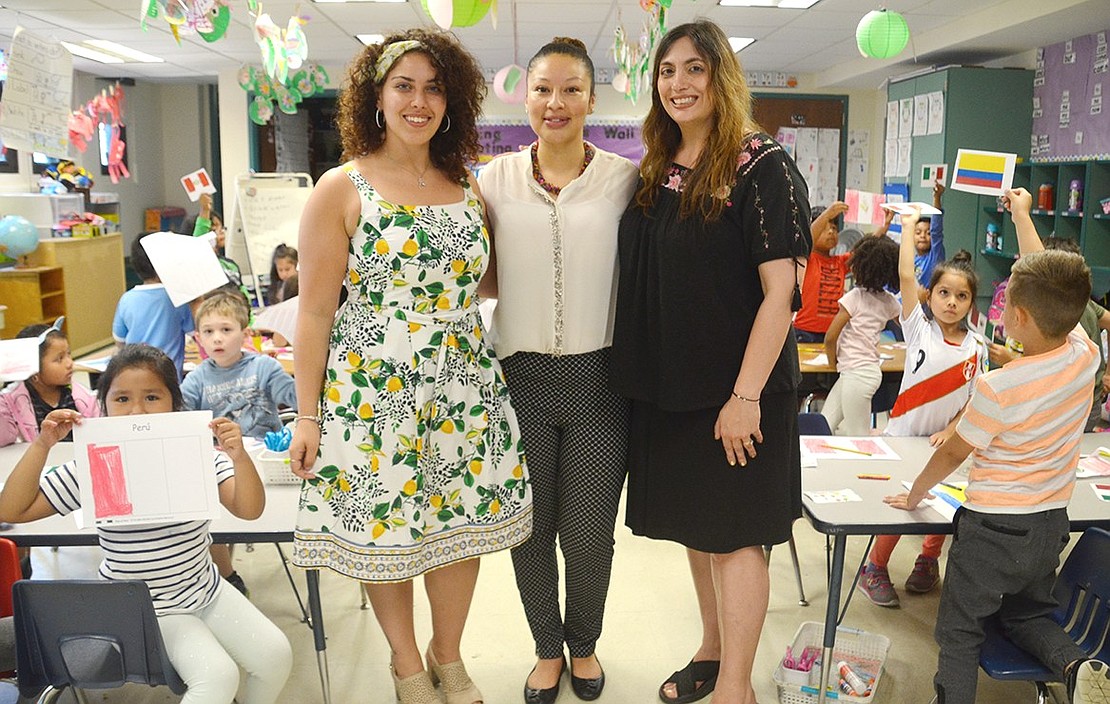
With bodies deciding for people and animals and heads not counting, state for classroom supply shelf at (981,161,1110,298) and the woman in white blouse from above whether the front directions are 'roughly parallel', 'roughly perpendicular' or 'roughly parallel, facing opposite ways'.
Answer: roughly perpendicular

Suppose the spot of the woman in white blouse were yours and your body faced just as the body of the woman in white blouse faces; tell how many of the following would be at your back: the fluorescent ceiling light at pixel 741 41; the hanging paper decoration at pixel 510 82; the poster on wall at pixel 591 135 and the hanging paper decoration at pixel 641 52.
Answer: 4

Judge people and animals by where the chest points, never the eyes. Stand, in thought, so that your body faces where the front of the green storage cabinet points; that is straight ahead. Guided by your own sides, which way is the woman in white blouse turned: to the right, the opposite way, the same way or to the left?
to the left

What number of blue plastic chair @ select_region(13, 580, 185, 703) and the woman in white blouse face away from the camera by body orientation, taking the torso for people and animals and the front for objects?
1

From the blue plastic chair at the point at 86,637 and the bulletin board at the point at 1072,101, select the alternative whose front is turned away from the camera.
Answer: the blue plastic chair

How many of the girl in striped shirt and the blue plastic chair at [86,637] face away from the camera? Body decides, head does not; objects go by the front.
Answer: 1

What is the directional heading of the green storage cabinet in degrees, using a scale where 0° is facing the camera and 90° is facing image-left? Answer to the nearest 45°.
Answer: approximately 45°

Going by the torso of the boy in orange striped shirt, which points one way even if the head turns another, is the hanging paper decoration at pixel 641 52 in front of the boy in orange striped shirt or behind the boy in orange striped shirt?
in front

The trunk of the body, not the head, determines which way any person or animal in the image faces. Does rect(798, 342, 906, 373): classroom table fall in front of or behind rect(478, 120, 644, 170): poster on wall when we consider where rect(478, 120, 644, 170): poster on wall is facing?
in front
